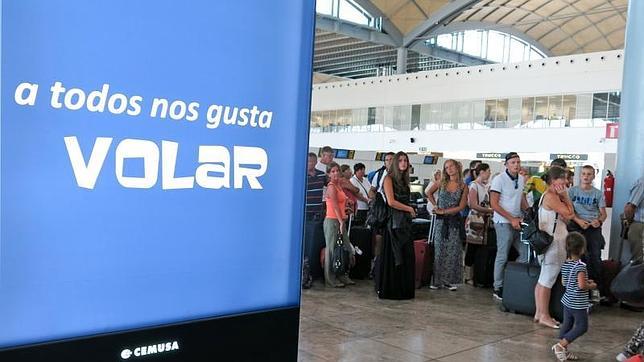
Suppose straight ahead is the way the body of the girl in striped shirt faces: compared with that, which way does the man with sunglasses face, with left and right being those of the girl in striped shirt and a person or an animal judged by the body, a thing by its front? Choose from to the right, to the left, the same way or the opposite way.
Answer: to the right

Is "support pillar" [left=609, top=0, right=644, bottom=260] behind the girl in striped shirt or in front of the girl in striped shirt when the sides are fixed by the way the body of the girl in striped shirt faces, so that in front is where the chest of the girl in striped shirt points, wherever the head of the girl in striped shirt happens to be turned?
in front

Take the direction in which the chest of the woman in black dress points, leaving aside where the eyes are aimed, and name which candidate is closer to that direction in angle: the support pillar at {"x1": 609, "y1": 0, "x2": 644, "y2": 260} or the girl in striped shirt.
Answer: the girl in striped shirt

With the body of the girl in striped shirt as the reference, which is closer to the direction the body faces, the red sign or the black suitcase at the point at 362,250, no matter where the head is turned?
the red sign

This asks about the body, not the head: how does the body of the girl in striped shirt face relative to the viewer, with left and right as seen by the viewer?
facing away from the viewer and to the right of the viewer

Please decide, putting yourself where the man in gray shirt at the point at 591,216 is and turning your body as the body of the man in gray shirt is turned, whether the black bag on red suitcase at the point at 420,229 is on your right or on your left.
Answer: on your right

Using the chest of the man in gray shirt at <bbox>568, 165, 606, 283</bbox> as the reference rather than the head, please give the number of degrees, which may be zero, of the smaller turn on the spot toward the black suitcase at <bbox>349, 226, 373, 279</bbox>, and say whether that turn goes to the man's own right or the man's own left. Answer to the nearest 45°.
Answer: approximately 90° to the man's own right
